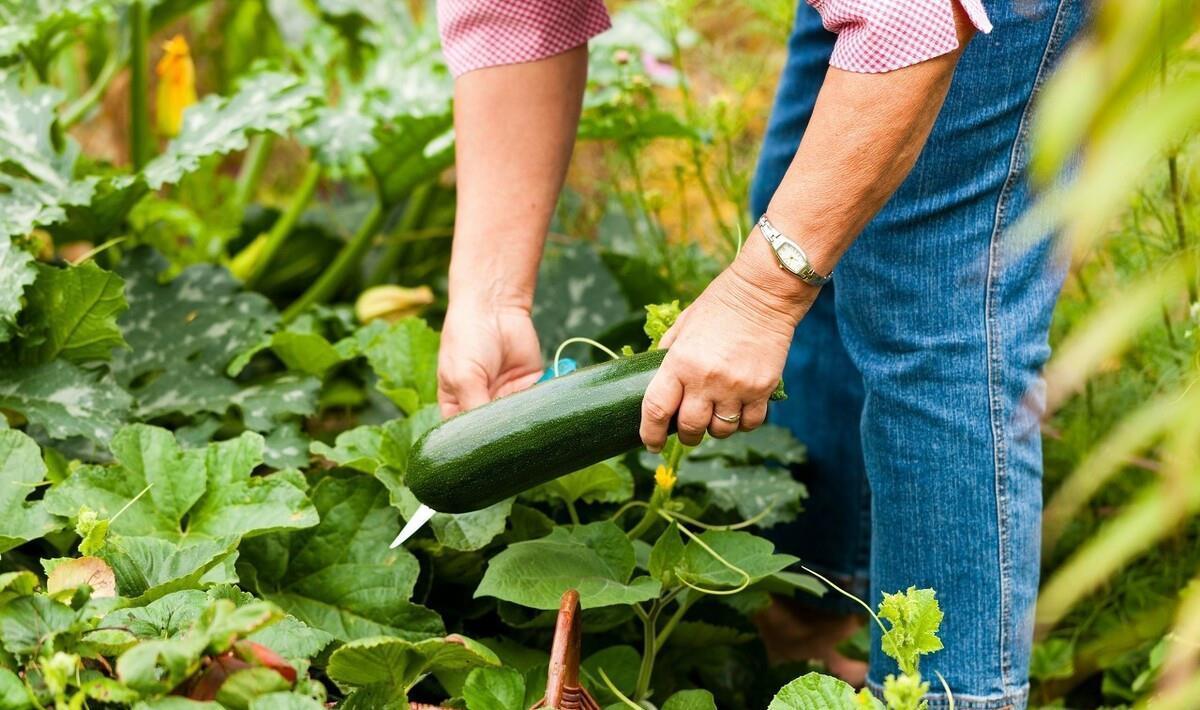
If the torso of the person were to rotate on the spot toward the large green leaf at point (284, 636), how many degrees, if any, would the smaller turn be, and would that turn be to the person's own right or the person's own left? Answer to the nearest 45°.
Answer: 0° — they already face it

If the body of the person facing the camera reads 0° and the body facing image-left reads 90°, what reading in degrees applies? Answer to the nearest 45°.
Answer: approximately 45°

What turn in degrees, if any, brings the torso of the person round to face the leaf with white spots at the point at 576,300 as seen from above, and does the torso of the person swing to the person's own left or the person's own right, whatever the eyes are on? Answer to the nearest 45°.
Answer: approximately 90° to the person's own right

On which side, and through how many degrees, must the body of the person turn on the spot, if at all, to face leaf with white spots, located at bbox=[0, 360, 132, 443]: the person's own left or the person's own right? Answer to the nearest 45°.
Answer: approximately 45° to the person's own right

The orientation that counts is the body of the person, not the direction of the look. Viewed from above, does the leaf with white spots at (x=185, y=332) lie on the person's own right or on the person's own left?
on the person's own right

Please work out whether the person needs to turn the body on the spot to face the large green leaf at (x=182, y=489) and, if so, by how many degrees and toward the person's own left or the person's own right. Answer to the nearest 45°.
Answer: approximately 45° to the person's own right

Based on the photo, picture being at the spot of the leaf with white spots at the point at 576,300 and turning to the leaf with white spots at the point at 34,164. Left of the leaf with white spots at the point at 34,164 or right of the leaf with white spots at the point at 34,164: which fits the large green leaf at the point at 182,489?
left
